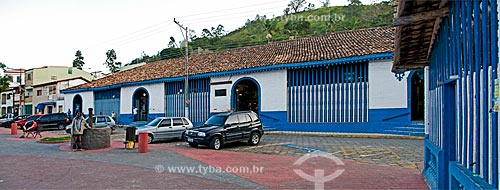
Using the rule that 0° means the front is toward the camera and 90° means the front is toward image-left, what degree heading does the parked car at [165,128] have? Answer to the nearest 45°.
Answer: approximately 45°

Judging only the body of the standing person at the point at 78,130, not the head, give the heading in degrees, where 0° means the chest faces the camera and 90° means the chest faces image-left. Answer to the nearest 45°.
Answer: approximately 0°

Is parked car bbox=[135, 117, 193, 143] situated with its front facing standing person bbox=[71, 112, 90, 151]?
yes

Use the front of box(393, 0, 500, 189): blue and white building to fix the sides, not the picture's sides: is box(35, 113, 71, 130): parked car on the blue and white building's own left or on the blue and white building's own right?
on the blue and white building's own right

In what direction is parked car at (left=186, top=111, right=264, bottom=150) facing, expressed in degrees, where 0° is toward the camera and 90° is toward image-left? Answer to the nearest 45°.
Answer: approximately 45°

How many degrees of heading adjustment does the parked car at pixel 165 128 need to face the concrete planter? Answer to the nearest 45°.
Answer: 0° — it already faces it

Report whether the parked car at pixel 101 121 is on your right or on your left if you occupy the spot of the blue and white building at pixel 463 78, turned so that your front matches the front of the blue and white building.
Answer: on your right

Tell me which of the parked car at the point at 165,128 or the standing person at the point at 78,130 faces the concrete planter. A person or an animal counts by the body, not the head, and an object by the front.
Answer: the parked car
